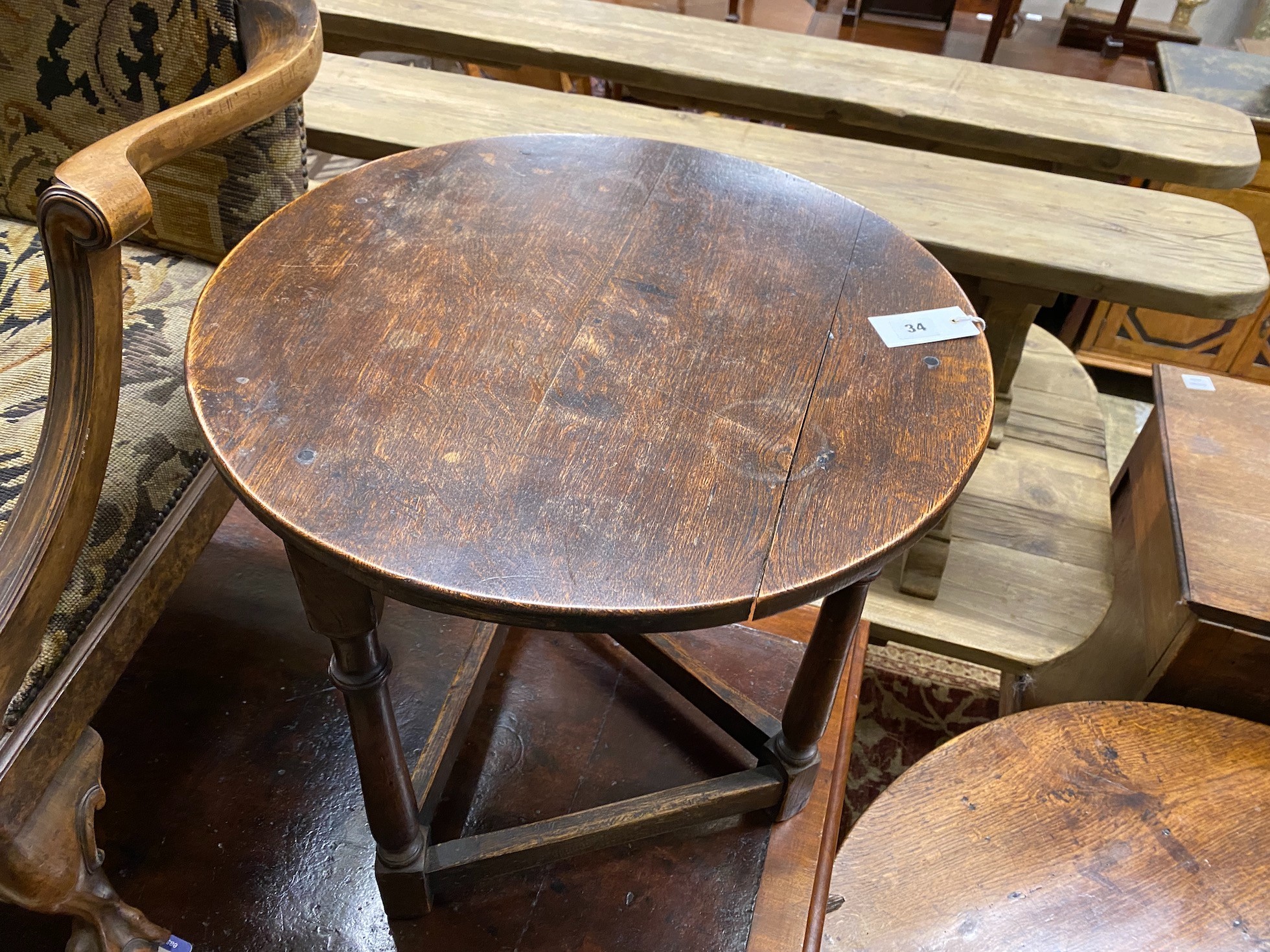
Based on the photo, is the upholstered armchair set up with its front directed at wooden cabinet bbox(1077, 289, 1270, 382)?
no

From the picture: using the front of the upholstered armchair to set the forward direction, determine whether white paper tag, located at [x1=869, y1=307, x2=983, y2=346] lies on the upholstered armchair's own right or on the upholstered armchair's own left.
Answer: on the upholstered armchair's own left

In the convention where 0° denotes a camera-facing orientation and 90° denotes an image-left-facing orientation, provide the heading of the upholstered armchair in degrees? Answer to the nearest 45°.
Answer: approximately 45°

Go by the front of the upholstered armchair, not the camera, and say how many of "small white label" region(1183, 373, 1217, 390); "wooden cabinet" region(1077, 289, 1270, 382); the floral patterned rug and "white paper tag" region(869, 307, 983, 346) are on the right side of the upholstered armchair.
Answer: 0

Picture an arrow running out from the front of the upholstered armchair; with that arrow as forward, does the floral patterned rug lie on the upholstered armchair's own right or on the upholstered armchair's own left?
on the upholstered armchair's own left

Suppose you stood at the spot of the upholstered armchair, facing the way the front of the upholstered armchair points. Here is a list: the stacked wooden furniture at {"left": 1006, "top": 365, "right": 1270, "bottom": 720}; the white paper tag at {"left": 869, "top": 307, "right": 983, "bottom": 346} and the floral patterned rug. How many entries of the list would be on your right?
0

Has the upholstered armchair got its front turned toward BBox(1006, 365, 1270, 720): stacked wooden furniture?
no

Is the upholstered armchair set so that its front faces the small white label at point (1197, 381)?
no
